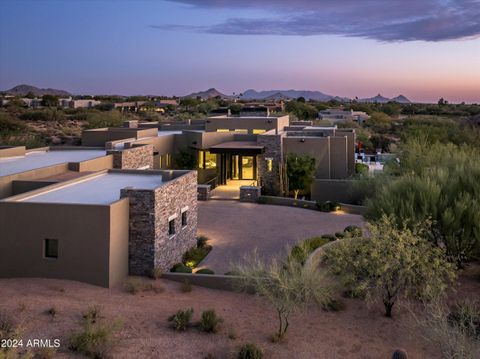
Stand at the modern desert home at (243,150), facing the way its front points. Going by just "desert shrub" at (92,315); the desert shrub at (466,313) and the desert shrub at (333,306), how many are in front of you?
3

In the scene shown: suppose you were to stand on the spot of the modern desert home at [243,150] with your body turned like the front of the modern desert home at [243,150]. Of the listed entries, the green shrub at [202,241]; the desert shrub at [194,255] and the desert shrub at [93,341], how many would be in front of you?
3

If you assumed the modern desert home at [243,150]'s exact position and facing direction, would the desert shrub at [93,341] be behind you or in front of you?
in front

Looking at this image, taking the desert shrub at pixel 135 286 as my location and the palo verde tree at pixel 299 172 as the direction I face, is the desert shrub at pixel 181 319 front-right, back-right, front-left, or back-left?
back-right

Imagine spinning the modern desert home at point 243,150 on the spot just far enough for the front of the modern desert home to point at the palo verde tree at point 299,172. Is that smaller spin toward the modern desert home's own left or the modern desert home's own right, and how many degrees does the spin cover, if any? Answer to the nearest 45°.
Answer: approximately 45° to the modern desert home's own left

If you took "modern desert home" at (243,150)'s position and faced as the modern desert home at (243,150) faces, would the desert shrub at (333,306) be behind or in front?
in front
